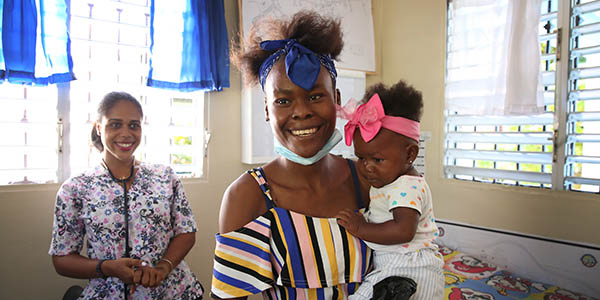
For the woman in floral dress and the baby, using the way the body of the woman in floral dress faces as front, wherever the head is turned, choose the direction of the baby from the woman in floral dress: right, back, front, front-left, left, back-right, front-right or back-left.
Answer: front-left

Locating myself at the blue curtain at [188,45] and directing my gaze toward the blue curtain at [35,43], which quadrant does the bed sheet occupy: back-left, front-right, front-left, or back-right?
back-left

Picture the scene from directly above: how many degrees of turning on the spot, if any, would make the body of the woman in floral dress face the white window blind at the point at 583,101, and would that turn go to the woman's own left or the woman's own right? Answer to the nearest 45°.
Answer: approximately 90° to the woman's own left

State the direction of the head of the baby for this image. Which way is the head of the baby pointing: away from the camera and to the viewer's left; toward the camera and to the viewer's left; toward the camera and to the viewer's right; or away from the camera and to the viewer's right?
toward the camera and to the viewer's left

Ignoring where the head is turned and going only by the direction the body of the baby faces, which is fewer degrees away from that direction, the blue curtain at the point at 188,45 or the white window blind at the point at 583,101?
the blue curtain

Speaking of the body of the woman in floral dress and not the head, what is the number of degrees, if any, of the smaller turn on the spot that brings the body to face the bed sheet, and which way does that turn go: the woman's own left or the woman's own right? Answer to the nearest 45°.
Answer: approximately 90° to the woman's own left

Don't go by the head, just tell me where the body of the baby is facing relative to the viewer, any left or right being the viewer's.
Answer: facing to the left of the viewer

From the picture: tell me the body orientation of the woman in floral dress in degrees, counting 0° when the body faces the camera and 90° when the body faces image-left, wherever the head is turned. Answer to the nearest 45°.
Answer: approximately 0°

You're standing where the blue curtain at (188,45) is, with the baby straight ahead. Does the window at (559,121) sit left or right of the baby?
left

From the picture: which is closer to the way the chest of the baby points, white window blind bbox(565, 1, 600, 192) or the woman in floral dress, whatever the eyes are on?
the woman in floral dress

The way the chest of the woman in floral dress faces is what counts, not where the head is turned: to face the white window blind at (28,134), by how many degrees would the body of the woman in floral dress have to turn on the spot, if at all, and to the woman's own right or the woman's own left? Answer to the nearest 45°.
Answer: approximately 135° to the woman's own right
